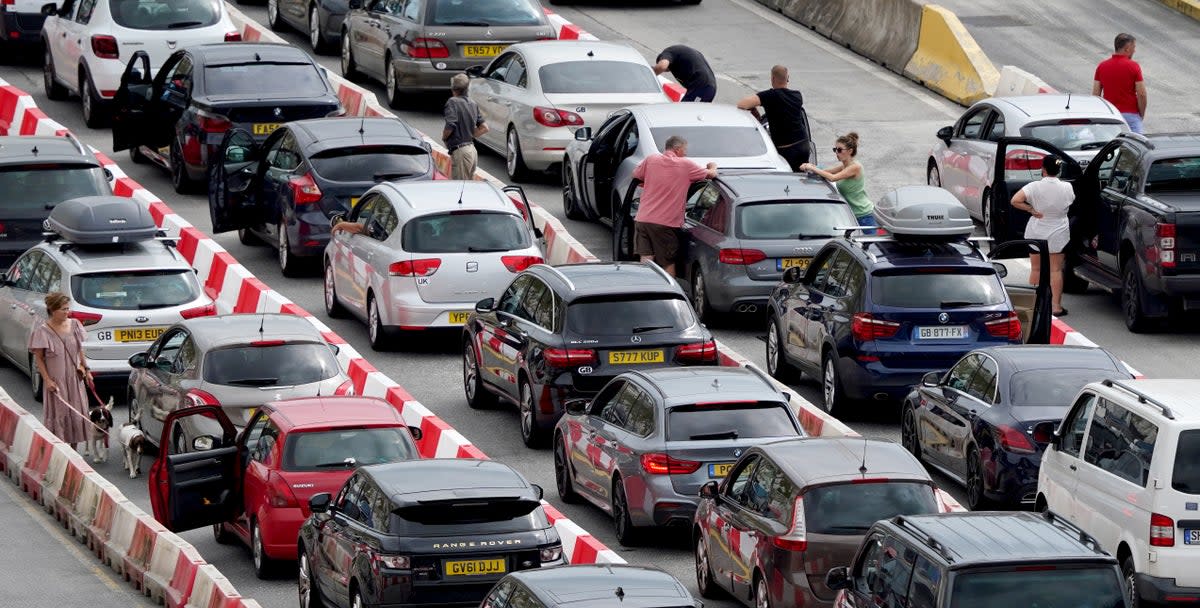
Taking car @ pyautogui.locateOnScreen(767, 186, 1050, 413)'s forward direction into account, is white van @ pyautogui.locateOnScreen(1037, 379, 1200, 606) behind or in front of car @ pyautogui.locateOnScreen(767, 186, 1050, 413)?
behind

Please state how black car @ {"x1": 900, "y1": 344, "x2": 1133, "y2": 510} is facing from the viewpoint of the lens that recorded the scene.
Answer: facing away from the viewer and to the left of the viewer

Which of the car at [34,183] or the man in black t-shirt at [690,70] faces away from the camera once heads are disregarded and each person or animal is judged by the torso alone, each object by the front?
the car

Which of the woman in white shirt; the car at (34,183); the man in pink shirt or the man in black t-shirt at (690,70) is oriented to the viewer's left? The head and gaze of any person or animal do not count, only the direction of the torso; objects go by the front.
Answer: the man in black t-shirt

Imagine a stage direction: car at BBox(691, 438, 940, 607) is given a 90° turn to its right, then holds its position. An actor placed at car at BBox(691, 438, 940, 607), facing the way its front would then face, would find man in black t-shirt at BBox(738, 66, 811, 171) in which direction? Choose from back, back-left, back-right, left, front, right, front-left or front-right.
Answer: front-left

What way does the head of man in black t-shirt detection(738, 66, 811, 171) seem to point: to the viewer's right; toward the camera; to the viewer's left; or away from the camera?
away from the camera

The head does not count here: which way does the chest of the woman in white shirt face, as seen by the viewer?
away from the camera

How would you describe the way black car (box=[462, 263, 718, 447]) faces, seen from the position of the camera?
facing away from the viewer and to the left of the viewer

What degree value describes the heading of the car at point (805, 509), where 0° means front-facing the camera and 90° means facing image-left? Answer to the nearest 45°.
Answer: approximately 135°

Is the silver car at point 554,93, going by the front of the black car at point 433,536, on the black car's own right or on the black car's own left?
on the black car's own right

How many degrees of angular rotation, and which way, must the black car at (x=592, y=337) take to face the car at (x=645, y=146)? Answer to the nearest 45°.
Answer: approximately 45° to its right

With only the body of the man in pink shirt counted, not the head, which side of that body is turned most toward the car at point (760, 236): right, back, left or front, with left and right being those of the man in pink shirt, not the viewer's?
right

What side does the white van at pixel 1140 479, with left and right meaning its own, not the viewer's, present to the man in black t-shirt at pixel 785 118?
front

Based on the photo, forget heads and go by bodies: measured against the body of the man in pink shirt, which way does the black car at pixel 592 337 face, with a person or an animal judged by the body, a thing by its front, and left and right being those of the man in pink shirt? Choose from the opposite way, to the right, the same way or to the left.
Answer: to the left

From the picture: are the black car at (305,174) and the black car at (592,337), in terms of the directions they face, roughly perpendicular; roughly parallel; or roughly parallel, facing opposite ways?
roughly parallel
